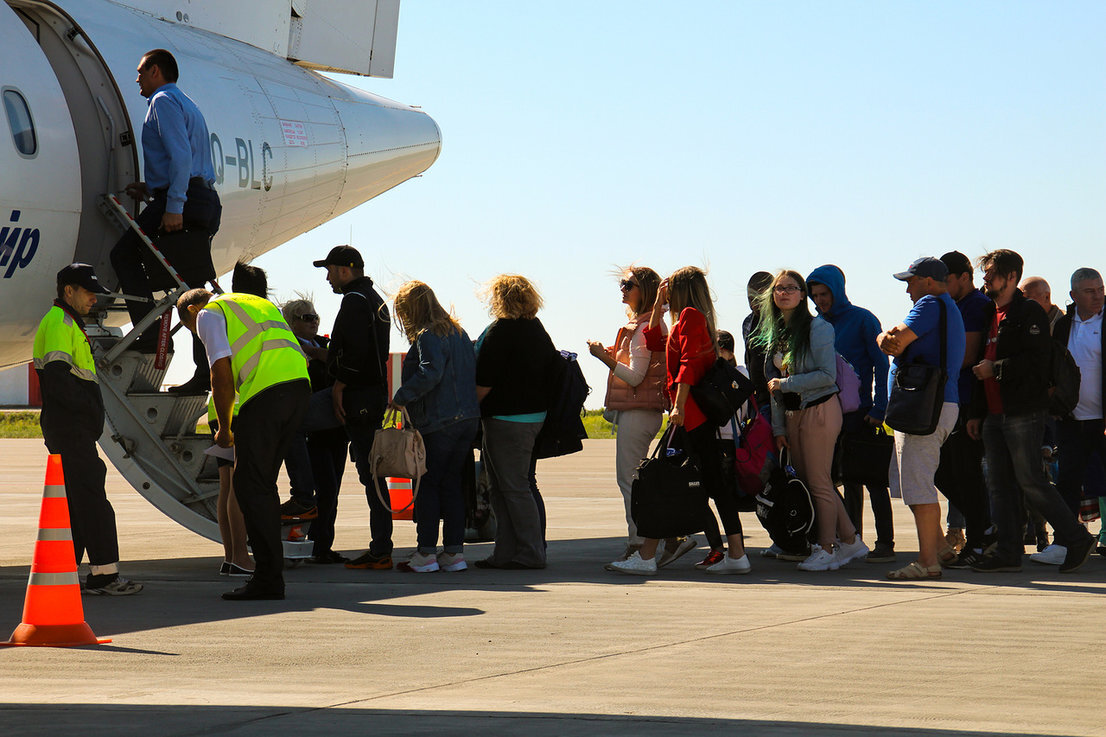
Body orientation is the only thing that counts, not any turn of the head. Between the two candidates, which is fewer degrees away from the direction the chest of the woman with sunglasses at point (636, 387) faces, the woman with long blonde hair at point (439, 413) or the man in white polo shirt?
the woman with long blonde hair

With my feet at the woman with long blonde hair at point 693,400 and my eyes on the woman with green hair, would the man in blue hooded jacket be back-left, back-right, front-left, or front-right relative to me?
front-left

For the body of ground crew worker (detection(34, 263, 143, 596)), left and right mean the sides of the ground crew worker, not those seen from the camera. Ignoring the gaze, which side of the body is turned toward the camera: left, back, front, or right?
right

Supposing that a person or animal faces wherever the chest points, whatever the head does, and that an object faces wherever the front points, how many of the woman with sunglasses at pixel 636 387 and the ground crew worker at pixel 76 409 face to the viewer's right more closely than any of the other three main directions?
1

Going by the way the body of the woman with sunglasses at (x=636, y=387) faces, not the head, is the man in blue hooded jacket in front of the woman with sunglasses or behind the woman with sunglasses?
behind

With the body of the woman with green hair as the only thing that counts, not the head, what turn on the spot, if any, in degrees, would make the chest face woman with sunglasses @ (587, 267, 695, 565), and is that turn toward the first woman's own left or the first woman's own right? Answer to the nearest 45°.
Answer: approximately 45° to the first woman's own right

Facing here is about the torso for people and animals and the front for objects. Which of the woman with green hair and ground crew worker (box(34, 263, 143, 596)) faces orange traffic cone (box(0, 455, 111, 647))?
the woman with green hair

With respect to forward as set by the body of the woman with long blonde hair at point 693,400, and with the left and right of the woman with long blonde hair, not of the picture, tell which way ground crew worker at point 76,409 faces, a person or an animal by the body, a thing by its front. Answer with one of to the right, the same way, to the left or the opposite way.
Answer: the opposite way

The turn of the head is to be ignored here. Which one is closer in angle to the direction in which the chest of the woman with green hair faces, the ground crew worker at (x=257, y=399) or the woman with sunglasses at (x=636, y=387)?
the ground crew worker

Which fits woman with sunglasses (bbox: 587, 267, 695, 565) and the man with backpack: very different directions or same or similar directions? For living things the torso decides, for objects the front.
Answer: same or similar directions

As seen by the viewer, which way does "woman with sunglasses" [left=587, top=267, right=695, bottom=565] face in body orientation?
to the viewer's left

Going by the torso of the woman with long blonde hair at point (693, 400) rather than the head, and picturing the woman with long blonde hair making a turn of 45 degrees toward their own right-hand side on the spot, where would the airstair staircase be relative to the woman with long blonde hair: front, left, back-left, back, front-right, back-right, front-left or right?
front-left

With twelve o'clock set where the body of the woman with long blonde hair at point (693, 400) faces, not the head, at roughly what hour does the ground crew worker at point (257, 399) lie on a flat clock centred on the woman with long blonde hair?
The ground crew worker is roughly at 11 o'clock from the woman with long blonde hair.

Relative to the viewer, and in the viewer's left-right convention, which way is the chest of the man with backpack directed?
facing to the left of the viewer

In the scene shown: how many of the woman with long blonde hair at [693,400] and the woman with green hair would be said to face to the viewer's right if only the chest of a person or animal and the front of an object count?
0

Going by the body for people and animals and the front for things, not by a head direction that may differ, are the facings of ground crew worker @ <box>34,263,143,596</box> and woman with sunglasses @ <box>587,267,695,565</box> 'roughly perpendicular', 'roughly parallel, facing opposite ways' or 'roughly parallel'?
roughly parallel, facing opposite ways

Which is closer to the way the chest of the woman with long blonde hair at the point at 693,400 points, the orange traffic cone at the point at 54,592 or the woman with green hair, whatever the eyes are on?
the orange traffic cone

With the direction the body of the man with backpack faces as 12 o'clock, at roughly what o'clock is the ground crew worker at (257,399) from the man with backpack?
The ground crew worker is roughly at 11 o'clock from the man with backpack.

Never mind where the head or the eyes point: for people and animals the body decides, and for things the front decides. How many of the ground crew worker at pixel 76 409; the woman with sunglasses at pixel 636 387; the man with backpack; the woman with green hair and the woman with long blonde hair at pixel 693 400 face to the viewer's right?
1

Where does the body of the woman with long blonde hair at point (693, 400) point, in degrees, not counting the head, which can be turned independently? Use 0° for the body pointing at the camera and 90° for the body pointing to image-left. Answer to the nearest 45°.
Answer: approximately 90°

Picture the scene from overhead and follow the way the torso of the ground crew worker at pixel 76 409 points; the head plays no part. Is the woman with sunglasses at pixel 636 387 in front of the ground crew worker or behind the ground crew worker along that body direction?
in front
